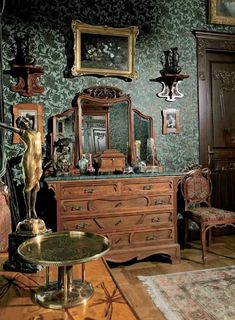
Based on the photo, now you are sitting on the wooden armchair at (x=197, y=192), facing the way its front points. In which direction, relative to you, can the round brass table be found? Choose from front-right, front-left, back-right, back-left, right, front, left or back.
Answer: front-right

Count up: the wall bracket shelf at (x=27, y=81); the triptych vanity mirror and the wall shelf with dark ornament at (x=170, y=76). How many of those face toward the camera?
3

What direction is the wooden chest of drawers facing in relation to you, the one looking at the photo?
facing the viewer

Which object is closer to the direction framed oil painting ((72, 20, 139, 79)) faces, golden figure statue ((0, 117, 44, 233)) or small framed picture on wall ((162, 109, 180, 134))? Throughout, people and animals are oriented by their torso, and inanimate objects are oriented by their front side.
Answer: the golden figure statue

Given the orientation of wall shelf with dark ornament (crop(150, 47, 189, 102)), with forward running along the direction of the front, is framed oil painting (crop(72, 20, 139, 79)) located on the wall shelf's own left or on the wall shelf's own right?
on the wall shelf's own right

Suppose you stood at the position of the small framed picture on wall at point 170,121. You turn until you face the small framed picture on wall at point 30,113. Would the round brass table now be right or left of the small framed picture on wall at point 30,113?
left

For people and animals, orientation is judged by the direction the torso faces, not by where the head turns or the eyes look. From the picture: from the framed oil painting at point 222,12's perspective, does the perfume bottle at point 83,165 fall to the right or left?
on its right

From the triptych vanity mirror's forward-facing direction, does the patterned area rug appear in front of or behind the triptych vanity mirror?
in front

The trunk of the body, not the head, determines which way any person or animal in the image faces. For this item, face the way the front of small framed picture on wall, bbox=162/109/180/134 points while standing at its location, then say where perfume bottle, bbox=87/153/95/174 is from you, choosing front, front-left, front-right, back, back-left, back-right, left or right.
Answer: front-right

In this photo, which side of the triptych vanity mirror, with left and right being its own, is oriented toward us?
front

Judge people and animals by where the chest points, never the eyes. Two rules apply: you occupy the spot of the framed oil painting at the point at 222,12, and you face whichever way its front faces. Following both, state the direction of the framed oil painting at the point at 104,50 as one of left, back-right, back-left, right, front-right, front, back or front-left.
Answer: front-right
